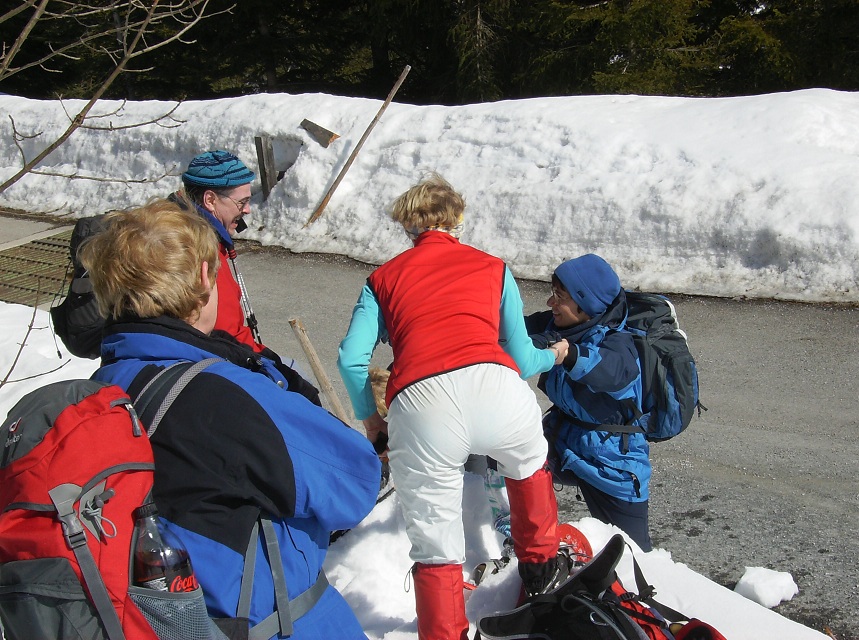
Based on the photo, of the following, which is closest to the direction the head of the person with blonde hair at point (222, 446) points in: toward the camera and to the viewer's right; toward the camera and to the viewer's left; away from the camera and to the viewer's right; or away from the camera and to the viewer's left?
away from the camera and to the viewer's right

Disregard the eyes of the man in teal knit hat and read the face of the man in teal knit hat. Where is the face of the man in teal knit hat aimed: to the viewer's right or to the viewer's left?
to the viewer's right

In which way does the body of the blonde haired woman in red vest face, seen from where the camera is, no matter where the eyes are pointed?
away from the camera

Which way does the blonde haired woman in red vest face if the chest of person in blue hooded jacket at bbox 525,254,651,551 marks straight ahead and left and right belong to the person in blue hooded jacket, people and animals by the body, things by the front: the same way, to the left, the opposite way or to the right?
to the right

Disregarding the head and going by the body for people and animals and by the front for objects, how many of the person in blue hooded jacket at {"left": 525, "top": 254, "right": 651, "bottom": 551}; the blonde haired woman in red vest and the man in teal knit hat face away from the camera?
1

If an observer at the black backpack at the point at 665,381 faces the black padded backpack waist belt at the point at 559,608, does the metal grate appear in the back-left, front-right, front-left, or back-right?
back-right

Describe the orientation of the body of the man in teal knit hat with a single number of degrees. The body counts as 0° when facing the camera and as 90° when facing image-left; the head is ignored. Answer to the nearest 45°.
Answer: approximately 270°

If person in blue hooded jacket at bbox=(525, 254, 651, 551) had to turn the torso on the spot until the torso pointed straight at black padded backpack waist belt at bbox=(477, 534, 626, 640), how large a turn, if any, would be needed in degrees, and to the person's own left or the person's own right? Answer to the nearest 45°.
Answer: approximately 90° to the person's own left

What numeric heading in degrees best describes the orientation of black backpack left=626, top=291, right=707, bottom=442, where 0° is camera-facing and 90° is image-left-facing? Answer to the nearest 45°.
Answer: approximately 270°

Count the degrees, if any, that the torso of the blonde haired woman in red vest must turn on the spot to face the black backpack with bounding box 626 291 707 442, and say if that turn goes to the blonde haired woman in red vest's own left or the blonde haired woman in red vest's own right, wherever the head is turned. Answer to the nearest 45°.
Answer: approximately 45° to the blonde haired woman in red vest's own right

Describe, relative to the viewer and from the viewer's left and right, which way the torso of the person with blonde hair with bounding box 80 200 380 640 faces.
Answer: facing away from the viewer and to the right of the viewer

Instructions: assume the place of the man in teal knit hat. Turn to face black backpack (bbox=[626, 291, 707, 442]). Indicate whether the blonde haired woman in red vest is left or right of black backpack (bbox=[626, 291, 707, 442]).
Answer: right
